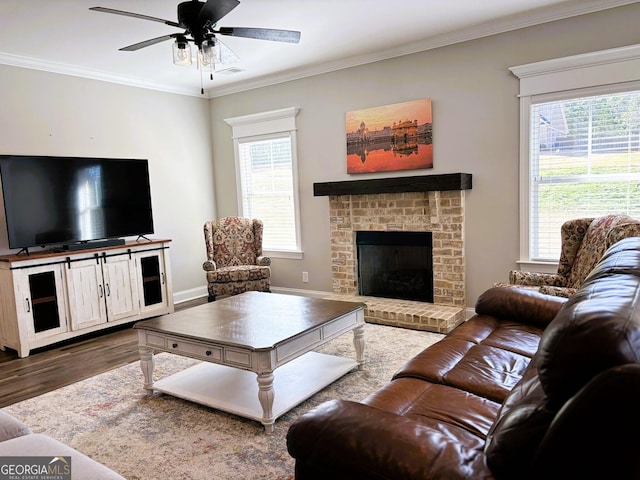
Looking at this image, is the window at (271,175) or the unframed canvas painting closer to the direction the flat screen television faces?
the unframed canvas painting

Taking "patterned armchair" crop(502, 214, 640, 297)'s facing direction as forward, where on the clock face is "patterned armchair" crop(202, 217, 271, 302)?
"patterned armchair" crop(202, 217, 271, 302) is roughly at 2 o'clock from "patterned armchair" crop(502, 214, 640, 297).

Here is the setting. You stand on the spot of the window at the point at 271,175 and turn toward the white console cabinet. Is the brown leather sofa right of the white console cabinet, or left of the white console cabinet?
left

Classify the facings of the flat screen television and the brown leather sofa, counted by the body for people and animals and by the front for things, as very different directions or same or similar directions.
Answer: very different directions

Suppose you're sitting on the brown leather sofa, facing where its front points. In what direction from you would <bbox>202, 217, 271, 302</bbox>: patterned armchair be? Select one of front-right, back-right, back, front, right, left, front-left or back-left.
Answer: front-right

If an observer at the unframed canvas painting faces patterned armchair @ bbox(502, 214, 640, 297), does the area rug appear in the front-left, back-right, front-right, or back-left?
front-right

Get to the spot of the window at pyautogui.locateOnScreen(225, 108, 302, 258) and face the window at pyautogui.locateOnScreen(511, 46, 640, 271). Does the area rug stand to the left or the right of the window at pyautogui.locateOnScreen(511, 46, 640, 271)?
right

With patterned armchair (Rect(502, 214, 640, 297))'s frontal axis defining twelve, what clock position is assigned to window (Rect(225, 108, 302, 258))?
The window is roughly at 2 o'clock from the patterned armchair.

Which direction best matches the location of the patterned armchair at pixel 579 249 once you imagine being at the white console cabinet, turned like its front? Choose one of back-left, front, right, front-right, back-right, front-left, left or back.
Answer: front

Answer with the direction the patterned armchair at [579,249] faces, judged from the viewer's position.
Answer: facing the viewer and to the left of the viewer

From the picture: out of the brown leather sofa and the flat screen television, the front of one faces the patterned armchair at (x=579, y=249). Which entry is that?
the flat screen television

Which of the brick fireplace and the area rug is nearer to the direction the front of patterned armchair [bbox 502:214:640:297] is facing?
the area rug

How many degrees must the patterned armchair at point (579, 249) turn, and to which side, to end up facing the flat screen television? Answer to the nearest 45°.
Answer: approximately 45° to its right

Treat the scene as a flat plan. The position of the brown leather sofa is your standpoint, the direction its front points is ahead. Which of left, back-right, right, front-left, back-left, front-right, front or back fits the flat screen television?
front-right

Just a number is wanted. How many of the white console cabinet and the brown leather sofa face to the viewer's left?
1

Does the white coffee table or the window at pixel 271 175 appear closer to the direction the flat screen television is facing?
the white coffee table

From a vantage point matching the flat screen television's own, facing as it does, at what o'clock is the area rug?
The area rug is roughly at 1 o'clock from the flat screen television.

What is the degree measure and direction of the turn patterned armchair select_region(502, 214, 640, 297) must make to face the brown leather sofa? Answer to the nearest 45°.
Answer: approximately 45° to its left

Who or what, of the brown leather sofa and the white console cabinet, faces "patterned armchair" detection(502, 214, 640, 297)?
the white console cabinet

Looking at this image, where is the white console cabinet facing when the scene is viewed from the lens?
facing the viewer and to the right of the viewer

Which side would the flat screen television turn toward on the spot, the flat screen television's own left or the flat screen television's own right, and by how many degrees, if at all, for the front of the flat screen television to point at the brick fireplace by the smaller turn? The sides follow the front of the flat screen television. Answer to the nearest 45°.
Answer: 0° — it already faces it

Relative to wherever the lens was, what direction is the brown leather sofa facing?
facing to the left of the viewer
